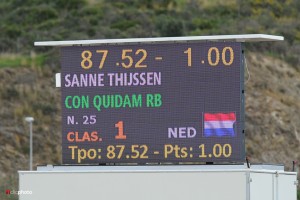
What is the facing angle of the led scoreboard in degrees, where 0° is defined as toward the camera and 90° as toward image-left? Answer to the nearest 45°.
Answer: approximately 0°
